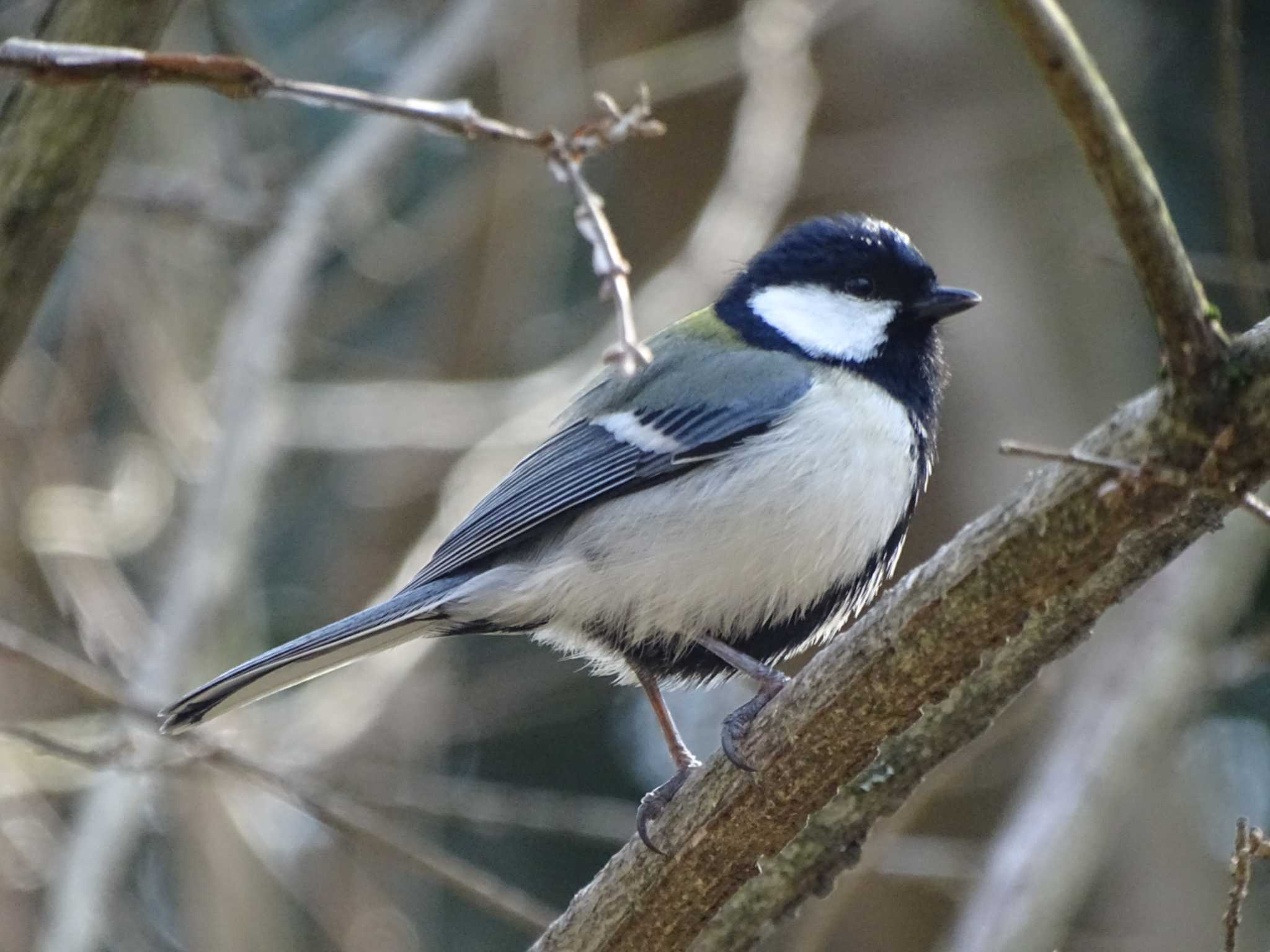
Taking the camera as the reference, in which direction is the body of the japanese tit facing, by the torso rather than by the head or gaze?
to the viewer's right

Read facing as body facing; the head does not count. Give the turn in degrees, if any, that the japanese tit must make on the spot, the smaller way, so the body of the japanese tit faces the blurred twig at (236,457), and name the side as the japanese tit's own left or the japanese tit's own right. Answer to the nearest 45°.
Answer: approximately 135° to the japanese tit's own left
